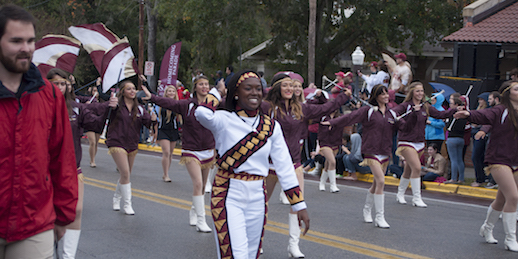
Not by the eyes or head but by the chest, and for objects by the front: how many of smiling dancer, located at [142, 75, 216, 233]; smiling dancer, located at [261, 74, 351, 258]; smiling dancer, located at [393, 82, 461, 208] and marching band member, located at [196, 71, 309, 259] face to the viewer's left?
0

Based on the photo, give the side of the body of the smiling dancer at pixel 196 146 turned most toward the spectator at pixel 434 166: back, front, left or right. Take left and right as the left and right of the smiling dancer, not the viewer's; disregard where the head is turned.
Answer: left

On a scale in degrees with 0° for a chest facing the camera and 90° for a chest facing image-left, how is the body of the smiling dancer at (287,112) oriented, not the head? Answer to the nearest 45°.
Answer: approximately 315°

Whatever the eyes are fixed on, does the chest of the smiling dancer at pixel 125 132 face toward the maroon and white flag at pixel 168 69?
no

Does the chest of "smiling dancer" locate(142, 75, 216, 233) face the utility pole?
no

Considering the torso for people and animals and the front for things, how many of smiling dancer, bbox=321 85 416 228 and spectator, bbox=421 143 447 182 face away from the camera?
0

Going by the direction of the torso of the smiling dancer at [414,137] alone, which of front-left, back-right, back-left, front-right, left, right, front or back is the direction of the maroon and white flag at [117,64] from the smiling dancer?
right

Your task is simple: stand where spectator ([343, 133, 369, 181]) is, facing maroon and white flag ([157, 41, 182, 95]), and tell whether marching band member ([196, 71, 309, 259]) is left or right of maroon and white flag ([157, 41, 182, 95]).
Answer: left

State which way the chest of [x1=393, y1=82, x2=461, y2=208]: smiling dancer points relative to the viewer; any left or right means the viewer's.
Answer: facing the viewer and to the right of the viewer

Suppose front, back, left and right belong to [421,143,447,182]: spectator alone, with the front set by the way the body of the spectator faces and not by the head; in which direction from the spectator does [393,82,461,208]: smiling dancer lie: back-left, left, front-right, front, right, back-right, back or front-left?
front-left

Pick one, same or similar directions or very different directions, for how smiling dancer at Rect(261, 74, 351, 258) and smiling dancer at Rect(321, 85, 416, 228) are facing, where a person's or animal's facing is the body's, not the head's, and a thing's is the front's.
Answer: same or similar directions

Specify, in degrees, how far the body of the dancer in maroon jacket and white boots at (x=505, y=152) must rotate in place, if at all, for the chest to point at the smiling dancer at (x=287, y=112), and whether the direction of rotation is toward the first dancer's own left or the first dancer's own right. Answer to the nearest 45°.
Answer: approximately 90° to the first dancer's own right

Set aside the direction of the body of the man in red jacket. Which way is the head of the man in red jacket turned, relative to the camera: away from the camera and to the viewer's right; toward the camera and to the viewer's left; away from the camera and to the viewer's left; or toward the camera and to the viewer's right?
toward the camera and to the viewer's right

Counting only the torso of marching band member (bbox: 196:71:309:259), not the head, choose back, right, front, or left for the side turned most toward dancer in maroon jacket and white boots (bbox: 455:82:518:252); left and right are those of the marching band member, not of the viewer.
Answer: left

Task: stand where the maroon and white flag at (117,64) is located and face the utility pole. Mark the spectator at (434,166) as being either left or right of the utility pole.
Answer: right

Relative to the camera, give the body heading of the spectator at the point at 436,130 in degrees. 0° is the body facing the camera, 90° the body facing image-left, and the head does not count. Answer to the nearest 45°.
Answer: approximately 45°
